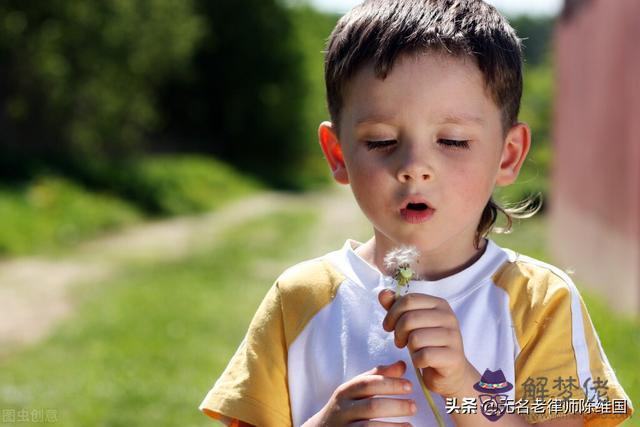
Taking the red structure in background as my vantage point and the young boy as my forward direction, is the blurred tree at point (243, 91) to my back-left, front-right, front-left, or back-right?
back-right

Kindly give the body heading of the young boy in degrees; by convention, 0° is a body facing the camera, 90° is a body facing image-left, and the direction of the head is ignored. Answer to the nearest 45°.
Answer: approximately 0°

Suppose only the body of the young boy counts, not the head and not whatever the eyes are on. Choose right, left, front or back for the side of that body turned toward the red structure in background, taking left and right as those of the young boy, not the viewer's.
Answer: back

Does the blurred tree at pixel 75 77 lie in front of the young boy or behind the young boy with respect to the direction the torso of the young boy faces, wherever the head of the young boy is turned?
behind

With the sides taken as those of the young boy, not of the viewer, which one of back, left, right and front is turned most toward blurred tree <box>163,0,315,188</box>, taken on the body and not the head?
back
